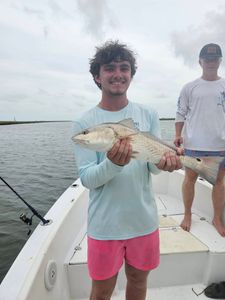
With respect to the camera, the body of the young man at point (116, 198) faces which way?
toward the camera

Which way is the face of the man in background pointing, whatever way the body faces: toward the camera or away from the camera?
toward the camera

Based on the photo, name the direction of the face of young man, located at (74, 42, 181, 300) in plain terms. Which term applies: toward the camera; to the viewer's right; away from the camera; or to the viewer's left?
toward the camera

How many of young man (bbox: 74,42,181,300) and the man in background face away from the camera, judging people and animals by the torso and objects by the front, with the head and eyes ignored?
0

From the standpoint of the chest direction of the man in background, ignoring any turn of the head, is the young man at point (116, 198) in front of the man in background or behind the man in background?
in front

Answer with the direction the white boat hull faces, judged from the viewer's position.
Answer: facing away from the viewer

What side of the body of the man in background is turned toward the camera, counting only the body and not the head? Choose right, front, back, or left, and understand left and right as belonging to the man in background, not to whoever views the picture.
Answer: front
